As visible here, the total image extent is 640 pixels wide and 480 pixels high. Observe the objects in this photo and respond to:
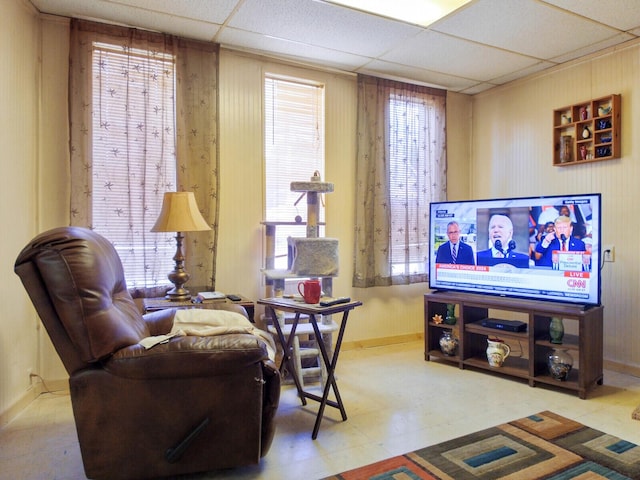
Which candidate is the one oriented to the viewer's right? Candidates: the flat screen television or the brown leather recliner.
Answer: the brown leather recliner

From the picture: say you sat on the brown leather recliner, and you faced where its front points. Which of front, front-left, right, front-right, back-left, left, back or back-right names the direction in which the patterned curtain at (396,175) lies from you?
front-left

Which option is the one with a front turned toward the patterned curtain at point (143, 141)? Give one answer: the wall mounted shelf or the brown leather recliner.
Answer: the wall mounted shelf

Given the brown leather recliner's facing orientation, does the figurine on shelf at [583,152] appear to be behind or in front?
in front

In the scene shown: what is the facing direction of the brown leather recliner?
to the viewer's right

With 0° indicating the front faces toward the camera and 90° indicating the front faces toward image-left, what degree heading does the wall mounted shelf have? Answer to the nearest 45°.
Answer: approximately 45°

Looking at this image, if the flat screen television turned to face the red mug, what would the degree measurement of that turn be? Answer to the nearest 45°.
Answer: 0° — it already faces it

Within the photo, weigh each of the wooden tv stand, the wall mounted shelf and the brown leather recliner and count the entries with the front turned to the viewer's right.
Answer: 1

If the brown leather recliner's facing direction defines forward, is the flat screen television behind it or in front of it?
in front

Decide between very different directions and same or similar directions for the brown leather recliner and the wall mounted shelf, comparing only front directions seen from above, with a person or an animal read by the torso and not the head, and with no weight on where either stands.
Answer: very different directions

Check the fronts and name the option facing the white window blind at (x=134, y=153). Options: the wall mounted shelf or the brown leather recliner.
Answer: the wall mounted shelf

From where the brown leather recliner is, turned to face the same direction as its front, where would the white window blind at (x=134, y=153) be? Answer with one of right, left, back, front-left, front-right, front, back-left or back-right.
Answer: left

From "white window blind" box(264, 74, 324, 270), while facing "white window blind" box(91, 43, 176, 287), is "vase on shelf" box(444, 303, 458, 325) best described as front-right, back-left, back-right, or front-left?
back-left

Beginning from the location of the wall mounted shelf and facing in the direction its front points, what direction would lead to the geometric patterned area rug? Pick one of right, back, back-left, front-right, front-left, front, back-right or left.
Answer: front-left

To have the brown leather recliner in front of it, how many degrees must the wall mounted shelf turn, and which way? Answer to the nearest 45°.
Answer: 0° — it already faces it

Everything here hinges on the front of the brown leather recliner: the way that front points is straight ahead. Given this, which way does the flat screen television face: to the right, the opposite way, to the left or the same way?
the opposite way
